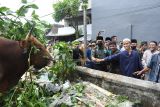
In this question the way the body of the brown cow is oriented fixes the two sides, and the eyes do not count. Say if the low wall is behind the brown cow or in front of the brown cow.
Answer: in front

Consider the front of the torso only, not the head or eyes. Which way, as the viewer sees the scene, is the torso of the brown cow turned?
to the viewer's right
